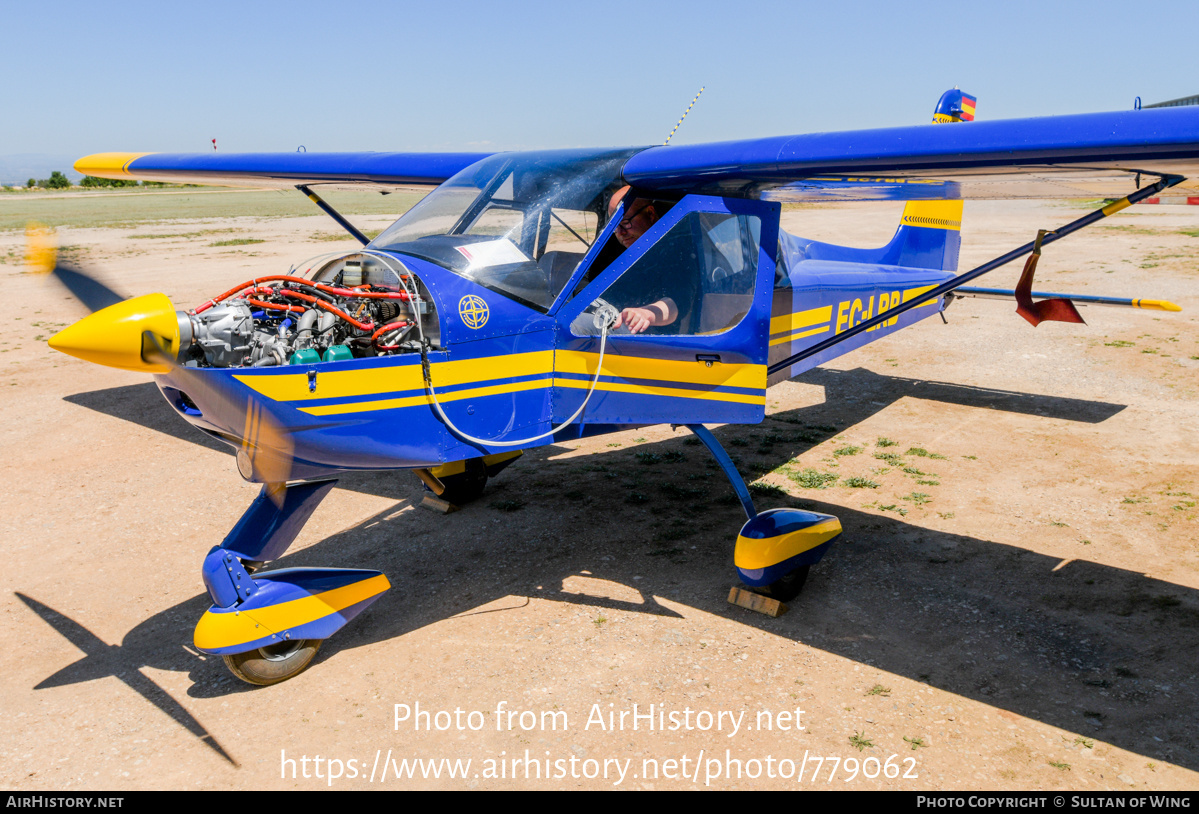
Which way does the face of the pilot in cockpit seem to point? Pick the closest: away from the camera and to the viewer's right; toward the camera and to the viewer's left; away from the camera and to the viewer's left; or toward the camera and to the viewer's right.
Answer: toward the camera and to the viewer's left

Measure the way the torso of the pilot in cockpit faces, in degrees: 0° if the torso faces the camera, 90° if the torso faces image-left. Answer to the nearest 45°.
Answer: approximately 45°

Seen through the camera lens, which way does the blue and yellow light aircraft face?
facing the viewer and to the left of the viewer
